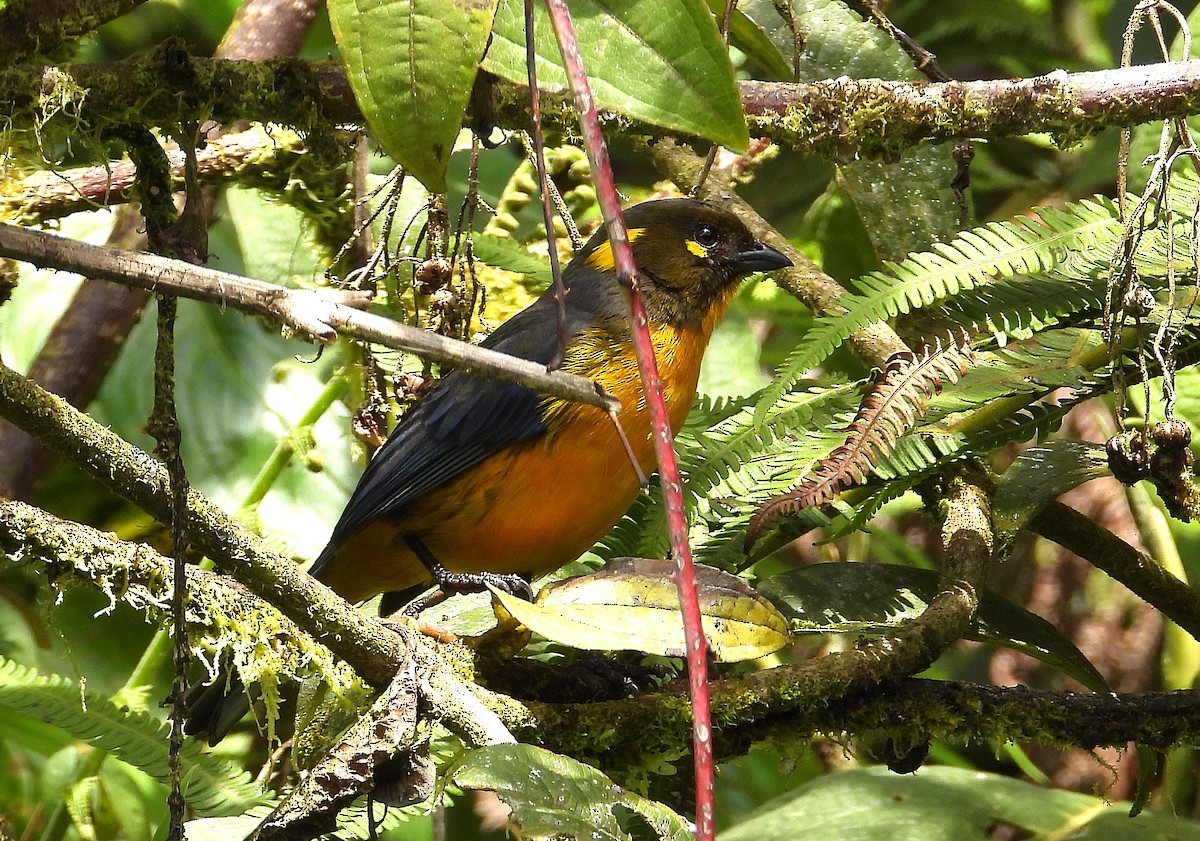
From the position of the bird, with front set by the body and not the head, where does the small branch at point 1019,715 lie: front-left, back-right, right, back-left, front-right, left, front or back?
front-right

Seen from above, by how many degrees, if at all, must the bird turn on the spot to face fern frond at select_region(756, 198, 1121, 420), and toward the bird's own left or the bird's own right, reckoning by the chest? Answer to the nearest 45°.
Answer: approximately 45° to the bird's own right

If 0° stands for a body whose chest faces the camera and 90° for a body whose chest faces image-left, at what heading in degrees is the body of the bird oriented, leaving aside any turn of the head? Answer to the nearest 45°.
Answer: approximately 270°

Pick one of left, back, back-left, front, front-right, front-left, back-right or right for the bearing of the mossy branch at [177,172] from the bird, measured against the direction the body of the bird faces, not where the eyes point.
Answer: back

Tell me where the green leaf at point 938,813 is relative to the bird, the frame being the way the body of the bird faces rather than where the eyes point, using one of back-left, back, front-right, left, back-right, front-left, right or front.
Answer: front

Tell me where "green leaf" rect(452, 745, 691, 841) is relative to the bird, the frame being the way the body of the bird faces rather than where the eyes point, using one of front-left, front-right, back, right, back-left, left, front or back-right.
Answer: right

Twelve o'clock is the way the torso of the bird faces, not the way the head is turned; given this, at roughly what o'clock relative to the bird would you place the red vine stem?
The red vine stem is roughly at 3 o'clock from the bird.
